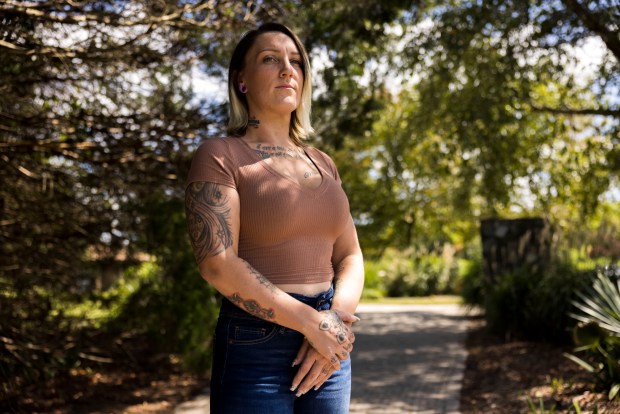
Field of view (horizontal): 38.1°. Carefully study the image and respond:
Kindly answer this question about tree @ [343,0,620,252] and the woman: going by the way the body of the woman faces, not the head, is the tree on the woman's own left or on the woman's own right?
on the woman's own left

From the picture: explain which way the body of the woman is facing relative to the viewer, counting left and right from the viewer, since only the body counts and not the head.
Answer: facing the viewer and to the right of the viewer

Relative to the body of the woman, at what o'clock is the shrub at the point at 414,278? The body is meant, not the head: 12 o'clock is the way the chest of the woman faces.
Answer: The shrub is roughly at 8 o'clock from the woman.

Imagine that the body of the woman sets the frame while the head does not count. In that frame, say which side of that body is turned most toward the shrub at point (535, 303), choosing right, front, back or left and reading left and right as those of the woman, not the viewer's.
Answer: left
